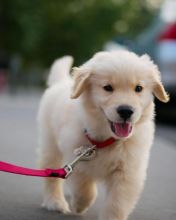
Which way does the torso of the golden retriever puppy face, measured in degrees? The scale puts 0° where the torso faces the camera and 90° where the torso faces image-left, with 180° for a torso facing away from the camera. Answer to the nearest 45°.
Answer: approximately 315°

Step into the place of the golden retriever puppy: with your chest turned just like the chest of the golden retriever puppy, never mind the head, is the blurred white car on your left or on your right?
on your left
